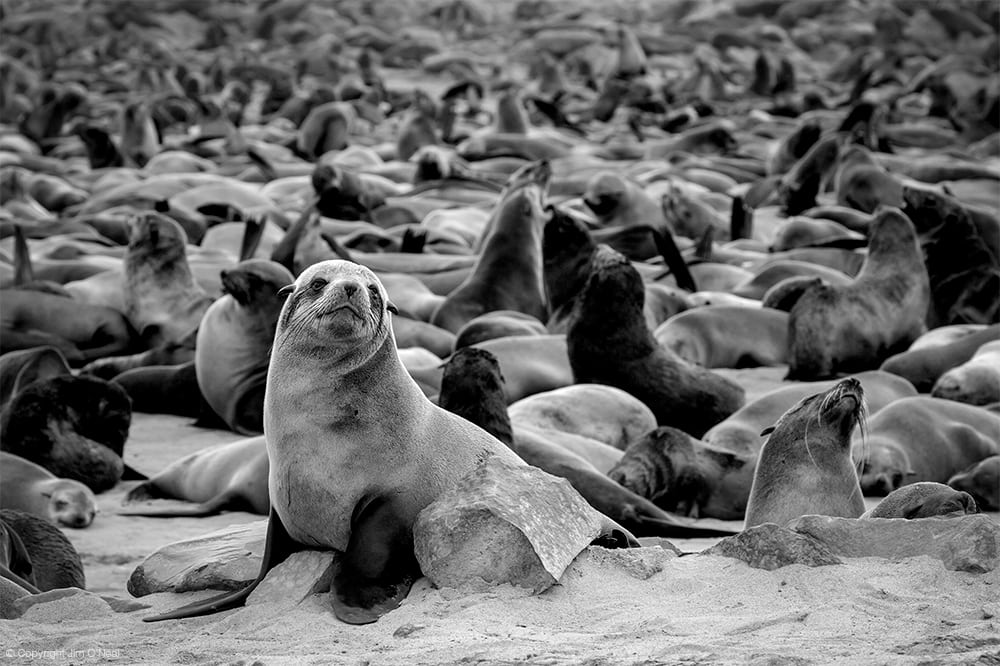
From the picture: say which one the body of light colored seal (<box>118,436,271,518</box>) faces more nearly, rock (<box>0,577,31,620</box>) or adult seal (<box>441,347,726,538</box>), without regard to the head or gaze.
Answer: the adult seal

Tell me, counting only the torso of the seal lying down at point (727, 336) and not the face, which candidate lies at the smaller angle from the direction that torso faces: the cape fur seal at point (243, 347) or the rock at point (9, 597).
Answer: the cape fur seal

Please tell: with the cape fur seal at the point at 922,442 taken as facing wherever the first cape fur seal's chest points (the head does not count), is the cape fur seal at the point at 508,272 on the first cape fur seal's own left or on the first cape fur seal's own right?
on the first cape fur seal's own right

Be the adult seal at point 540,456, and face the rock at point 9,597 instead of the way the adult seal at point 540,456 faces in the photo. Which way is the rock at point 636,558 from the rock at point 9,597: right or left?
left

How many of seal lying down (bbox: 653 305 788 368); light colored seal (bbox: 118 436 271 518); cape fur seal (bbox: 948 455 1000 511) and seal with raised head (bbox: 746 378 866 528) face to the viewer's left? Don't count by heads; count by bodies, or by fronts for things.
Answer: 2

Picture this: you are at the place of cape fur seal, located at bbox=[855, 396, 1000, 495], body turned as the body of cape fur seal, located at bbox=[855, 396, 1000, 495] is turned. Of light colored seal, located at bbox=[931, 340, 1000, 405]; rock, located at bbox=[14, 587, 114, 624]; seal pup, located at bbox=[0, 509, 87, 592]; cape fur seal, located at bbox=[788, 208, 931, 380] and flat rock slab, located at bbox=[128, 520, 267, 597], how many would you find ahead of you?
3

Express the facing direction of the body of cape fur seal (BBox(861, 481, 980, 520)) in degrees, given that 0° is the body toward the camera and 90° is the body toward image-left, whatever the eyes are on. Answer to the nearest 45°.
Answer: approximately 270°

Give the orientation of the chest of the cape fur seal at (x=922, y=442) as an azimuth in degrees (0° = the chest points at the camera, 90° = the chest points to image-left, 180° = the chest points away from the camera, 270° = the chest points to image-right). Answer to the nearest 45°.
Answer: approximately 45°

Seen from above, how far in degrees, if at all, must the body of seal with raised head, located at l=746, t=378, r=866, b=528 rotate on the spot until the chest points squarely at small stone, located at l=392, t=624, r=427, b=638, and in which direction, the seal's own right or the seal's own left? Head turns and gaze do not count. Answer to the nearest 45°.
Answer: approximately 90° to the seal's own right

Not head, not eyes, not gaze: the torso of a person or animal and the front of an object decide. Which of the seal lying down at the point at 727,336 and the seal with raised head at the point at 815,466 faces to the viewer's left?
the seal lying down

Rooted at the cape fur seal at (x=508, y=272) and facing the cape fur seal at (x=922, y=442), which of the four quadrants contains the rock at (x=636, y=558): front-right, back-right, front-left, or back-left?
front-right

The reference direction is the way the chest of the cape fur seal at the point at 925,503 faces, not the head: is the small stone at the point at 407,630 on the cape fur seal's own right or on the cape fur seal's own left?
on the cape fur seal's own right

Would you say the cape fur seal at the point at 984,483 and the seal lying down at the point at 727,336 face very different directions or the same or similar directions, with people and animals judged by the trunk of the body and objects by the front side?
same or similar directions

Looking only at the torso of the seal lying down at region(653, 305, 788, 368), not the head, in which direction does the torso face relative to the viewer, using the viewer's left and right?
facing to the left of the viewer
